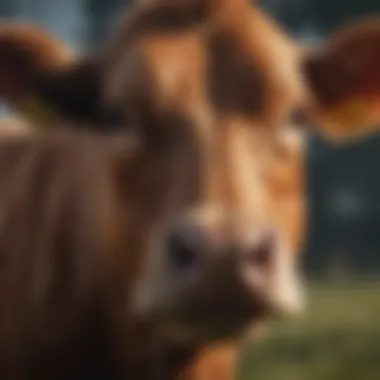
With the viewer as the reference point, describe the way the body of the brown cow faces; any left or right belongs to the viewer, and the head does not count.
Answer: facing the viewer and to the right of the viewer
